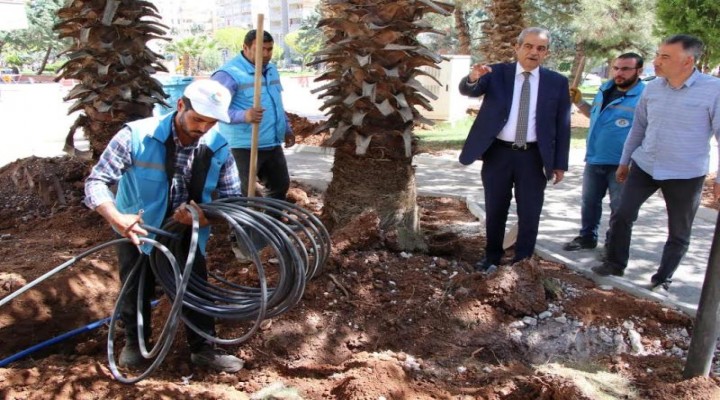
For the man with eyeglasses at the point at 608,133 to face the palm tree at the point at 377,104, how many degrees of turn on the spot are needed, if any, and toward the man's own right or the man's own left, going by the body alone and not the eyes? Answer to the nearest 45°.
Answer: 0° — they already face it

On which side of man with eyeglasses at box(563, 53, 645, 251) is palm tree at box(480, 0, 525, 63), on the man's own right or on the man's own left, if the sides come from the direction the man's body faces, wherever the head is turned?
on the man's own right

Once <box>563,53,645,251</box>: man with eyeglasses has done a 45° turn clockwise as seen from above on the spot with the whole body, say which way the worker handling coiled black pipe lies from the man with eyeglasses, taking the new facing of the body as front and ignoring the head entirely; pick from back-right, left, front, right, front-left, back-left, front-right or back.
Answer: front-left

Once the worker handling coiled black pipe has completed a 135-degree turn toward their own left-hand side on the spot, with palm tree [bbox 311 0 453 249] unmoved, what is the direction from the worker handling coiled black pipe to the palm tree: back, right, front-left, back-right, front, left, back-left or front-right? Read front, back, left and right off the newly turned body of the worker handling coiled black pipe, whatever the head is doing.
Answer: front-right

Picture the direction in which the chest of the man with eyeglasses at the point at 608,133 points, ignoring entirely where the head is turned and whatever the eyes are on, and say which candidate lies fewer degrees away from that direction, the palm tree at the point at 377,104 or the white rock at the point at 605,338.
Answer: the palm tree

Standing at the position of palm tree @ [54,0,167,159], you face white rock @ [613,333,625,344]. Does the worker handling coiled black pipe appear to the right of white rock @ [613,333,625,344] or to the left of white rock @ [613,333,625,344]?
right

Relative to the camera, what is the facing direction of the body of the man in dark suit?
toward the camera

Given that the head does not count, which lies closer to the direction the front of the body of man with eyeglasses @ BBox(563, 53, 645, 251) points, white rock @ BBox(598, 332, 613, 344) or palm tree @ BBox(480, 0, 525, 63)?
the white rock

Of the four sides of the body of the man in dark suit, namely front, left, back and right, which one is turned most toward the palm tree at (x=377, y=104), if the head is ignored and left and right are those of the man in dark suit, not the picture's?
right

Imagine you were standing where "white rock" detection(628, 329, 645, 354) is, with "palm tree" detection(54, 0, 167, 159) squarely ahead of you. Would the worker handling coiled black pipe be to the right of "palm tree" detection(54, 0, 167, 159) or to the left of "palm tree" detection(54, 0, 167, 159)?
left

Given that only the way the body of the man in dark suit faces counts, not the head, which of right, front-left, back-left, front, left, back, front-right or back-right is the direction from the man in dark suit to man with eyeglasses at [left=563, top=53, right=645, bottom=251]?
back-left

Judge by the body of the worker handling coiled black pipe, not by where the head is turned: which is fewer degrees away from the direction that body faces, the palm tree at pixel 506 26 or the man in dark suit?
the man in dark suit

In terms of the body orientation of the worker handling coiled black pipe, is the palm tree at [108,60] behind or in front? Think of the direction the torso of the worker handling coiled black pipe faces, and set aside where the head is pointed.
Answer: behind

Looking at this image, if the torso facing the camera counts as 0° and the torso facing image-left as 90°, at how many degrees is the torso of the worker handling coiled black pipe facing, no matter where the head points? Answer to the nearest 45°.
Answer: approximately 315°

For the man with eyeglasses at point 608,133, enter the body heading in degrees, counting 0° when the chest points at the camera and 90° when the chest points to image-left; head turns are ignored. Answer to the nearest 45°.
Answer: approximately 45°

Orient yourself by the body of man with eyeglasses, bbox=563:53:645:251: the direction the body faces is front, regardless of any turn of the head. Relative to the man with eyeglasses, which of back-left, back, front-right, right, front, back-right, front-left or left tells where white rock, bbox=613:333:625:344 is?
front-left

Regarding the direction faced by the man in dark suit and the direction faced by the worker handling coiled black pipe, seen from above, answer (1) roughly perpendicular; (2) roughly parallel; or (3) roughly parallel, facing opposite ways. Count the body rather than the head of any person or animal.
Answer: roughly perpendicular

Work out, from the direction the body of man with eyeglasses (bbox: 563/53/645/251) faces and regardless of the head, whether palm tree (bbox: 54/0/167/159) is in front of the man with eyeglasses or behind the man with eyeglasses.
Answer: in front

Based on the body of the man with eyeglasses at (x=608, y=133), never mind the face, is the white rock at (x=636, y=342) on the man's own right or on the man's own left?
on the man's own left
